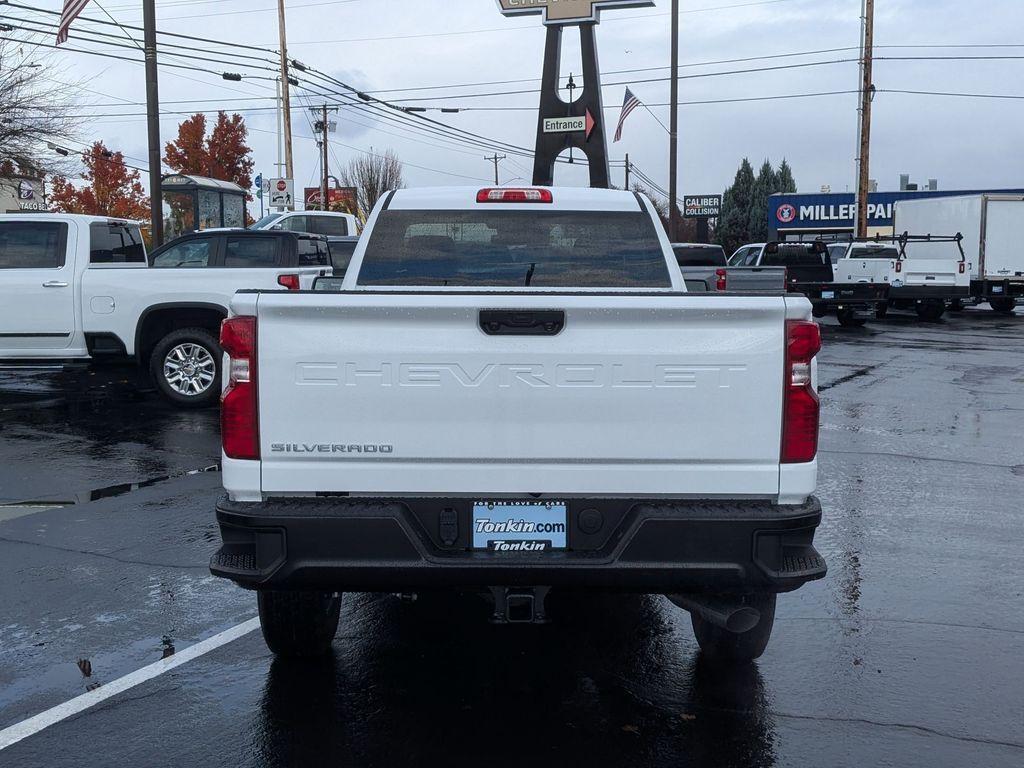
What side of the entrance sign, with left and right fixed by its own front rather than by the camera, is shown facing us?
front

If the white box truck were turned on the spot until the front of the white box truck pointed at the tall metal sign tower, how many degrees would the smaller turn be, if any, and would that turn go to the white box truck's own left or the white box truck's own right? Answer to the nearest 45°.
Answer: approximately 90° to the white box truck's own left

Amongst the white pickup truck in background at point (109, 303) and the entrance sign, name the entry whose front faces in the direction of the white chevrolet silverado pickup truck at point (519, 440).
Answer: the entrance sign

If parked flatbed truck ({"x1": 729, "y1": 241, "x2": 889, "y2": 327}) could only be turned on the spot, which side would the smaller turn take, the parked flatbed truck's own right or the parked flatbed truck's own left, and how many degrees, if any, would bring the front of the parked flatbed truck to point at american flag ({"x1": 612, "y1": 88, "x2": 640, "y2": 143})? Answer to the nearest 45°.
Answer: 0° — it already faces it

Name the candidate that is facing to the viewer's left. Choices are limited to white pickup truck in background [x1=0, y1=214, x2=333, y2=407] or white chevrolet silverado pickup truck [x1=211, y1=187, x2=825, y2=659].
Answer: the white pickup truck in background

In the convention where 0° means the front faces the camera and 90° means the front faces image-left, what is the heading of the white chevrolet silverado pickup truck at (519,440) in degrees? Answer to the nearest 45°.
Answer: approximately 180°

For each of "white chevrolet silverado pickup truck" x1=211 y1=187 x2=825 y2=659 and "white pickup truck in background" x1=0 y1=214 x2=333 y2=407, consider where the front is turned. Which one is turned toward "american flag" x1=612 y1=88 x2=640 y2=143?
the white chevrolet silverado pickup truck

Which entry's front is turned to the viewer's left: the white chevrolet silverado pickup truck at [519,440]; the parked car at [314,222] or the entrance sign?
the parked car

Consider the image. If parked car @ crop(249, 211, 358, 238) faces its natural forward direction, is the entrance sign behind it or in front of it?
behind

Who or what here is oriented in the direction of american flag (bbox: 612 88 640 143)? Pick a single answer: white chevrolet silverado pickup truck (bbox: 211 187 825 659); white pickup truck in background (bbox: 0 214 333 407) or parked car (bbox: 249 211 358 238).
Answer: the white chevrolet silverado pickup truck

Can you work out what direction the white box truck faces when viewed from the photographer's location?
facing away from the viewer and to the left of the viewer

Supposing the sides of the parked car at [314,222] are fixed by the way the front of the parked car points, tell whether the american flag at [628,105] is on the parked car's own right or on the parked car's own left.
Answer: on the parked car's own right

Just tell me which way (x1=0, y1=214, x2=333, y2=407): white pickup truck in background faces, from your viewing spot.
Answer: facing to the left of the viewer

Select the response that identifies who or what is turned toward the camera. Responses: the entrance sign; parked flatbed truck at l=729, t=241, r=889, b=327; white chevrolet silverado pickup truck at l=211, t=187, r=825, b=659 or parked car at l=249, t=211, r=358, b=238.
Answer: the entrance sign

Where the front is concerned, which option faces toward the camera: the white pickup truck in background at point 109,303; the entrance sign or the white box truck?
the entrance sign

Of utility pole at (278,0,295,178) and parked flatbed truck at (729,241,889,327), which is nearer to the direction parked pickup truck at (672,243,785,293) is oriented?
the utility pole

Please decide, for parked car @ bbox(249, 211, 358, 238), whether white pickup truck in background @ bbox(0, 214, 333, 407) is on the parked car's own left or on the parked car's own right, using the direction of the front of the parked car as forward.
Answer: on the parked car's own left

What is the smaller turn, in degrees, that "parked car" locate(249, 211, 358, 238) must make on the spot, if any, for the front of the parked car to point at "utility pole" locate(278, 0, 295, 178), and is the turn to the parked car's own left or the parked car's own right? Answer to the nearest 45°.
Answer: approximately 90° to the parked car's own right

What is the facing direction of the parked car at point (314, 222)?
to the viewer's left

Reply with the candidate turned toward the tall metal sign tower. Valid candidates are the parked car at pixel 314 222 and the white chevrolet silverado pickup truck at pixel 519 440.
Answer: the white chevrolet silverado pickup truck
